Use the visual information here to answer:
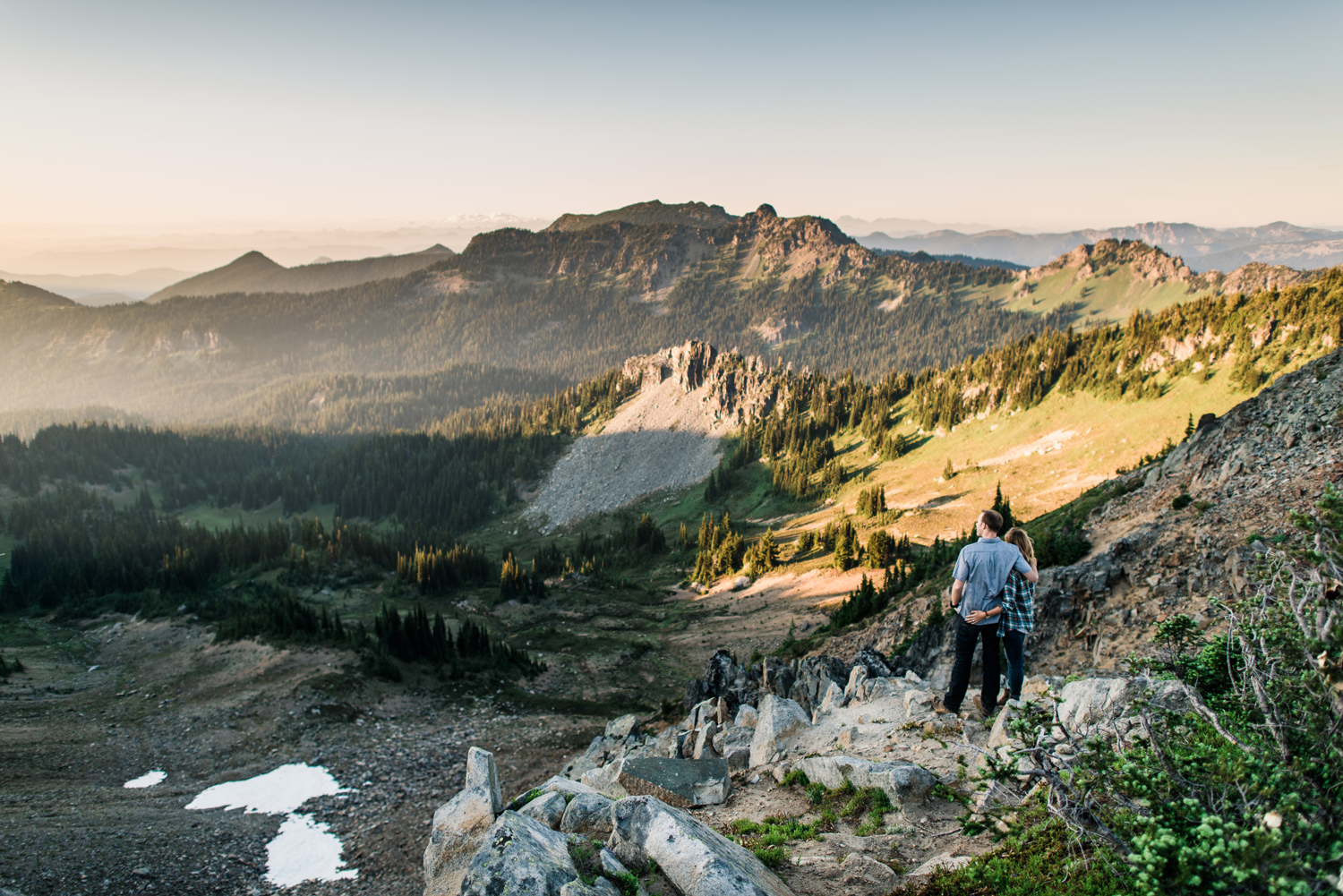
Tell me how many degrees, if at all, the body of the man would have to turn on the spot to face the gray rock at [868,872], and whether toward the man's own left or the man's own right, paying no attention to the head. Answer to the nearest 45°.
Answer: approximately 135° to the man's own left

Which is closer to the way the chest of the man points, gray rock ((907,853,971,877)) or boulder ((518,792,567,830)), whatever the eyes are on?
the boulder

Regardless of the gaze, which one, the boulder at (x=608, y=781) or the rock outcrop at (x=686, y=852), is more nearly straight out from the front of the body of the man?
the boulder

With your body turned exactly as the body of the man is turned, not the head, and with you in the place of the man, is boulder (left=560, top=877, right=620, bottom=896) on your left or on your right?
on your left

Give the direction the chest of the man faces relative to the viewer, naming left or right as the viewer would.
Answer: facing away from the viewer and to the left of the viewer

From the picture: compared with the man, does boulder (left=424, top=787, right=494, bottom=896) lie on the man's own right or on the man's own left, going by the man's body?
on the man's own left
